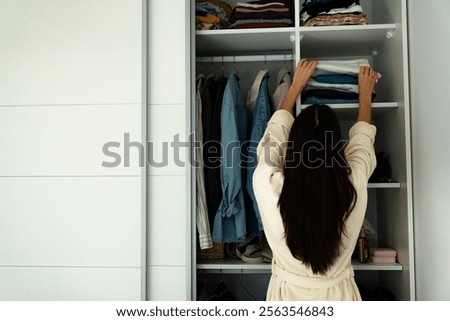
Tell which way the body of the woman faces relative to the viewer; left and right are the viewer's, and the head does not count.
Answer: facing away from the viewer

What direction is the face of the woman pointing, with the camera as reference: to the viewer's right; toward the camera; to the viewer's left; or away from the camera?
away from the camera

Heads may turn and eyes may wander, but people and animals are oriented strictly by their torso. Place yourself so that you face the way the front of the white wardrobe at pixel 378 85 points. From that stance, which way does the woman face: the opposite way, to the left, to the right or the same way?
the opposite way

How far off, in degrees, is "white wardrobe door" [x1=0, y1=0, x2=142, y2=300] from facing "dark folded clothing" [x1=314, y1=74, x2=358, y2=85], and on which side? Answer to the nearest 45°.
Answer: approximately 90° to its left

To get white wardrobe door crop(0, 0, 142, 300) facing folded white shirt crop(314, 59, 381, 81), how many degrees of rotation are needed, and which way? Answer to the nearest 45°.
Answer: approximately 90° to its left

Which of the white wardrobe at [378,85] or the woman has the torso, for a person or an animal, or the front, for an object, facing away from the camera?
the woman

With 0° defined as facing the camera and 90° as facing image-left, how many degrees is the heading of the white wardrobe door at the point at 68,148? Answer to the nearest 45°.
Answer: approximately 0°

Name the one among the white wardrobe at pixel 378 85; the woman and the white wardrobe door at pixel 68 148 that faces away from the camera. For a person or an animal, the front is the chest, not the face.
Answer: the woman
